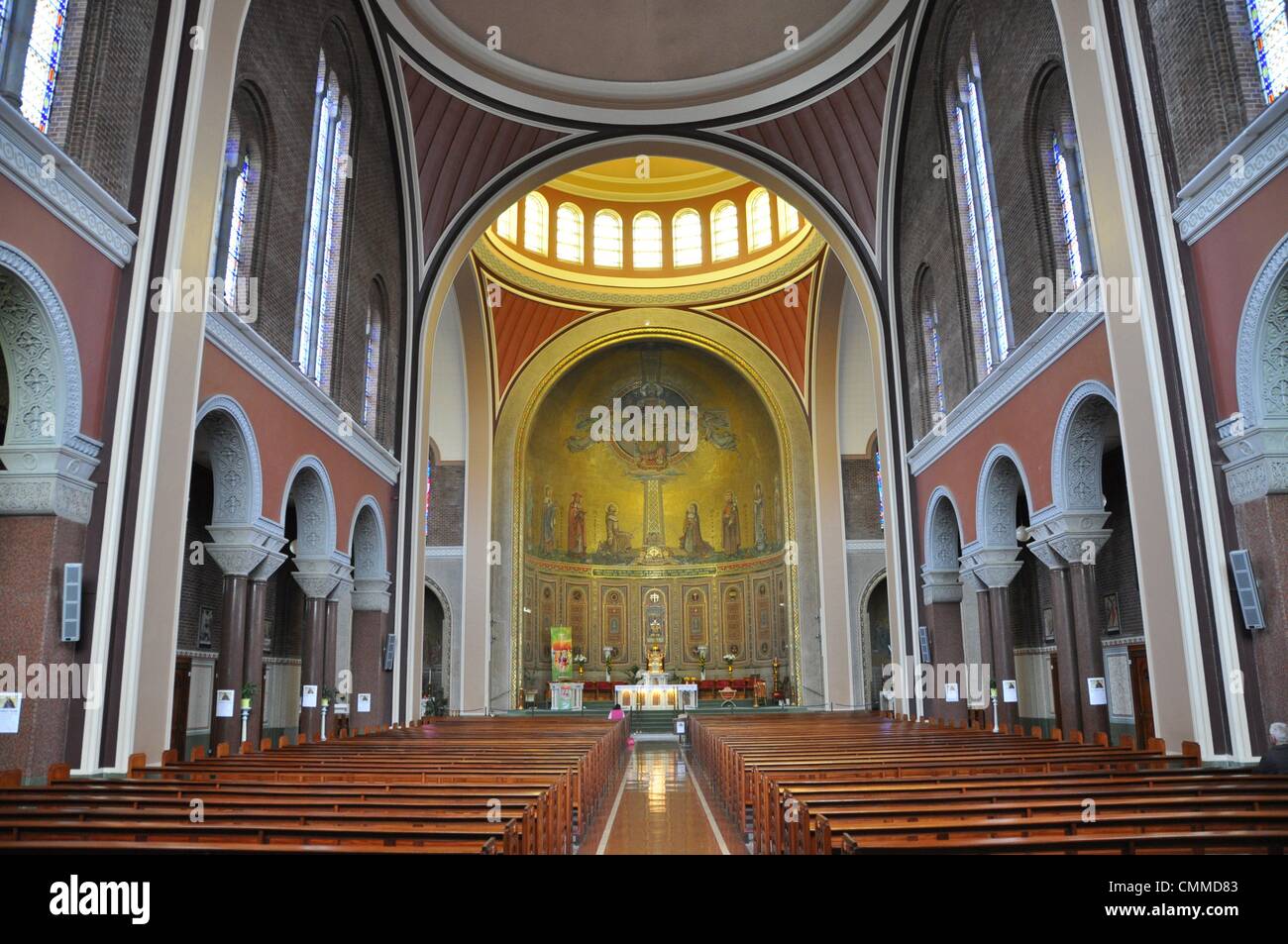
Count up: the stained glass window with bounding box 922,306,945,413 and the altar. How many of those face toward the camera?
1

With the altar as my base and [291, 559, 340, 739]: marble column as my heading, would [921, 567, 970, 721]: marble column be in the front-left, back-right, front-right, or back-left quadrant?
front-left

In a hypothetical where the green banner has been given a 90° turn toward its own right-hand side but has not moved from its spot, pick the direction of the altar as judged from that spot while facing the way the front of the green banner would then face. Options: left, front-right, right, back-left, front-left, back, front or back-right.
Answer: back-left

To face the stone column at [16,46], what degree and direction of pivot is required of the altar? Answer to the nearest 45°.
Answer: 0° — it already faces it

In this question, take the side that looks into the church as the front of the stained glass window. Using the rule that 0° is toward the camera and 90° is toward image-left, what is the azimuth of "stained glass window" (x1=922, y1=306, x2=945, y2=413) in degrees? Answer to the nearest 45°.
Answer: approximately 90°

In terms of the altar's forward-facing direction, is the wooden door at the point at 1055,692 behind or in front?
in front

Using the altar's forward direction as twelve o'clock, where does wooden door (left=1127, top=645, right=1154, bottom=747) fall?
The wooden door is roughly at 11 o'clock from the altar.

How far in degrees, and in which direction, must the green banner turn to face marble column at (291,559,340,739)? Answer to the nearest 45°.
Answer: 0° — it already faces it

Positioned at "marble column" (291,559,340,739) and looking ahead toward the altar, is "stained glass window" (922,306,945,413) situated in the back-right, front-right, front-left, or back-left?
front-right

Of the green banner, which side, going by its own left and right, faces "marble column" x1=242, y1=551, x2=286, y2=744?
front

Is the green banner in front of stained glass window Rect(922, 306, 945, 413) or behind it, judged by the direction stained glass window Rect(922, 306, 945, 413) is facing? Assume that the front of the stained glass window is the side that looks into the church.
in front

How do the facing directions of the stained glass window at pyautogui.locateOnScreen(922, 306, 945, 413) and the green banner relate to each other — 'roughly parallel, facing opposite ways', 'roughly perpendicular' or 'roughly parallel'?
roughly perpendicular

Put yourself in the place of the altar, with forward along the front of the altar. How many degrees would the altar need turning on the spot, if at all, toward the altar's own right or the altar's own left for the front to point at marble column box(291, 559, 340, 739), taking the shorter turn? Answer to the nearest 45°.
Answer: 0° — it already faces it

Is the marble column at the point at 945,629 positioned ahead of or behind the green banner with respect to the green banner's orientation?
ahead

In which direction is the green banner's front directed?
toward the camera
